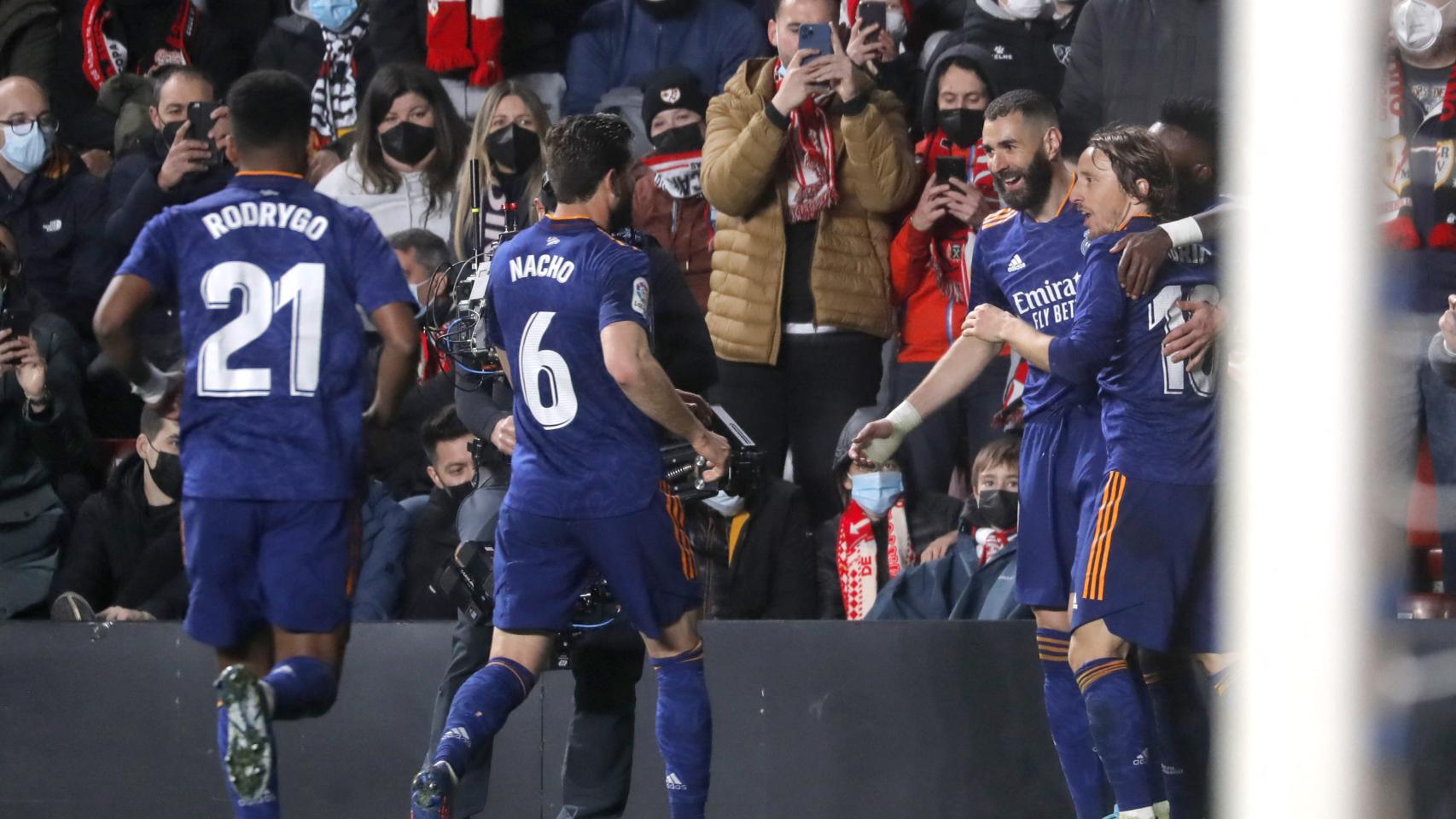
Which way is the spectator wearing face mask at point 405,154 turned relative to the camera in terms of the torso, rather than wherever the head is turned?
toward the camera

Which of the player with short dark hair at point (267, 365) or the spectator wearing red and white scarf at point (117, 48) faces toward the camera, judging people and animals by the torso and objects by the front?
the spectator wearing red and white scarf

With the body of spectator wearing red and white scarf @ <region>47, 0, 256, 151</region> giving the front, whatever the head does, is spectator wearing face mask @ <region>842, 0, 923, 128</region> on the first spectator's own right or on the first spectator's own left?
on the first spectator's own left

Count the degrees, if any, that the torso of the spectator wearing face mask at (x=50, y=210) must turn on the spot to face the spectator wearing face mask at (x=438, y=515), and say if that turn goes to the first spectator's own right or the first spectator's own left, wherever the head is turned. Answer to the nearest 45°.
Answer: approximately 45° to the first spectator's own left

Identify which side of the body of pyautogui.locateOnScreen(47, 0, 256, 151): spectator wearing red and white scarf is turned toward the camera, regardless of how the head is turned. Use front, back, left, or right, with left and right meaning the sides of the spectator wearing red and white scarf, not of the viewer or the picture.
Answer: front

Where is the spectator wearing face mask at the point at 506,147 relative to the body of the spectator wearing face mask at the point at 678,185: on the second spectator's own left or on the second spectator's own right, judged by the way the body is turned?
on the second spectator's own right

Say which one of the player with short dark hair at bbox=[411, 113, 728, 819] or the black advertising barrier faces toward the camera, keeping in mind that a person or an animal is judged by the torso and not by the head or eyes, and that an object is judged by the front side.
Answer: the black advertising barrier

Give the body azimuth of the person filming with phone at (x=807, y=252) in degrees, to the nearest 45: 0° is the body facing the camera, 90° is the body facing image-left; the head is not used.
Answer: approximately 0°

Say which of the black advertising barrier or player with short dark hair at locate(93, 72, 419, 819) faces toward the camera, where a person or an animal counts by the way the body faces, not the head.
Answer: the black advertising barrier

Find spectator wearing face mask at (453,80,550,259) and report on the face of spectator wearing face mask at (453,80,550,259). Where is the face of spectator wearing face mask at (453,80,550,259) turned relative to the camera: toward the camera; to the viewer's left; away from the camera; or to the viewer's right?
toward the camera

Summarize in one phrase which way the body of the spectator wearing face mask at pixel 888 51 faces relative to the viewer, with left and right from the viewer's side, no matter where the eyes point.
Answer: facing the viewer

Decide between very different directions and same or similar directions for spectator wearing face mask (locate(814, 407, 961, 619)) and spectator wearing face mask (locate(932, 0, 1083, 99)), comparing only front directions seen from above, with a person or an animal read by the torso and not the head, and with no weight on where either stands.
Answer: same or similar directions

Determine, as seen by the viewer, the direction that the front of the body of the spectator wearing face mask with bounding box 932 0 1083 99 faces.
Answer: toward the camera

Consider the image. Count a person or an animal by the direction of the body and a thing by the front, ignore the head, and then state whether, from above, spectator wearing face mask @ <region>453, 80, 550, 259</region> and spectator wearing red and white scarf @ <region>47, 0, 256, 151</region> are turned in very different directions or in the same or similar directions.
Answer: same or similar directions

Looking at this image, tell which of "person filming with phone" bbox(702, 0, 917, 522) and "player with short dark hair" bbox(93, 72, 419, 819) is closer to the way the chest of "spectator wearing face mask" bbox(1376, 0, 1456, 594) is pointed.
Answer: the player with short dark hair

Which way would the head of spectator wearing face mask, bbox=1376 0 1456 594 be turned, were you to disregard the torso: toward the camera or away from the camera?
toward the camera

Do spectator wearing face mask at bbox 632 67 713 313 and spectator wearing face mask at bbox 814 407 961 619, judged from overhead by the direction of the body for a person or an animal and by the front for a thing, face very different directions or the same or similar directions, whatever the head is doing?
same or similar directions
